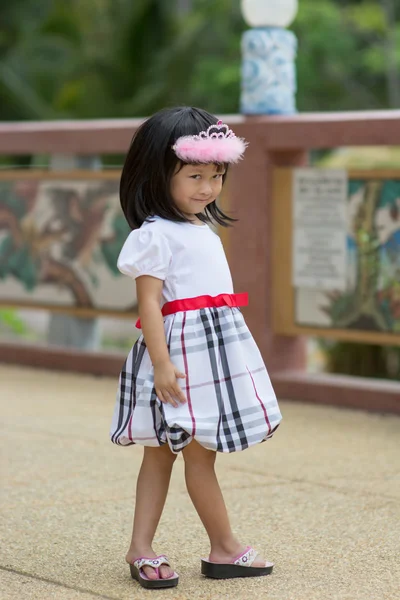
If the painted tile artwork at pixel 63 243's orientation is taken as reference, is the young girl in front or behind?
in front

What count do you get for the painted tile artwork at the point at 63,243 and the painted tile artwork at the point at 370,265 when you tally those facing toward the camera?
2

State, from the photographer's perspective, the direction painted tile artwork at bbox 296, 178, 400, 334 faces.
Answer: facing the viewer

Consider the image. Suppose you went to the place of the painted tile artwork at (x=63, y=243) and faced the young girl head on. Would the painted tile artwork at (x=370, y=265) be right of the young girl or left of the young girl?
left

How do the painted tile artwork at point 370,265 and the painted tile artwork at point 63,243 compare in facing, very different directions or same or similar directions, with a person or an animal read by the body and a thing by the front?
same or similar directions

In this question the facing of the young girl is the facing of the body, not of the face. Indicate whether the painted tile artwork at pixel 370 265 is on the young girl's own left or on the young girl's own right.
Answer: on the young girl's own left

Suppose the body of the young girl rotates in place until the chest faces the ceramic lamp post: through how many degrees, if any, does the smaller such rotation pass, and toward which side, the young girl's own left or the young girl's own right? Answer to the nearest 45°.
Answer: approximately 135° to the young girl's own left

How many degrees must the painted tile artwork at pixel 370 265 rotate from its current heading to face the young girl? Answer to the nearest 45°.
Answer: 0° — it already faces them

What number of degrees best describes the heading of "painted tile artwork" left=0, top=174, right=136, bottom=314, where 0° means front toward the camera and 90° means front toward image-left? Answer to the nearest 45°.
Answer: approximately 0°

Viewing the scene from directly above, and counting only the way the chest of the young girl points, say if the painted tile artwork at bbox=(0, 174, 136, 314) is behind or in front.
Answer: behind

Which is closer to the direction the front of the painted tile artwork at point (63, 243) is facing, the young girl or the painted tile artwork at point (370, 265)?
the young girl
